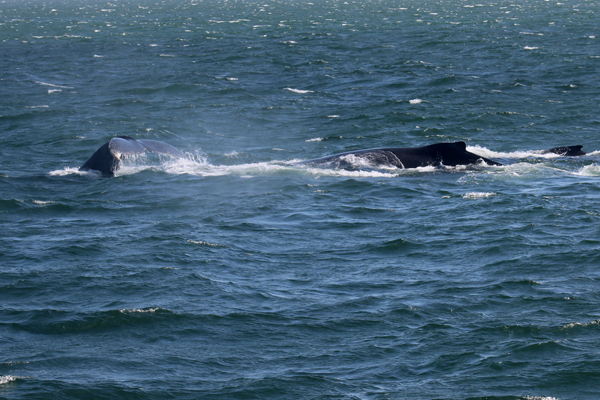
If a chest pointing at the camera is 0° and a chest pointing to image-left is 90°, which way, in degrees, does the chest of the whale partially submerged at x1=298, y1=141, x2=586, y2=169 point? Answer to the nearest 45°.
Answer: approximately 90°

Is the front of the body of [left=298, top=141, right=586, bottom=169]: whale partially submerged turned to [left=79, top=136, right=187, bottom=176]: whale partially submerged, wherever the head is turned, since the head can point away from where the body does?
yes
